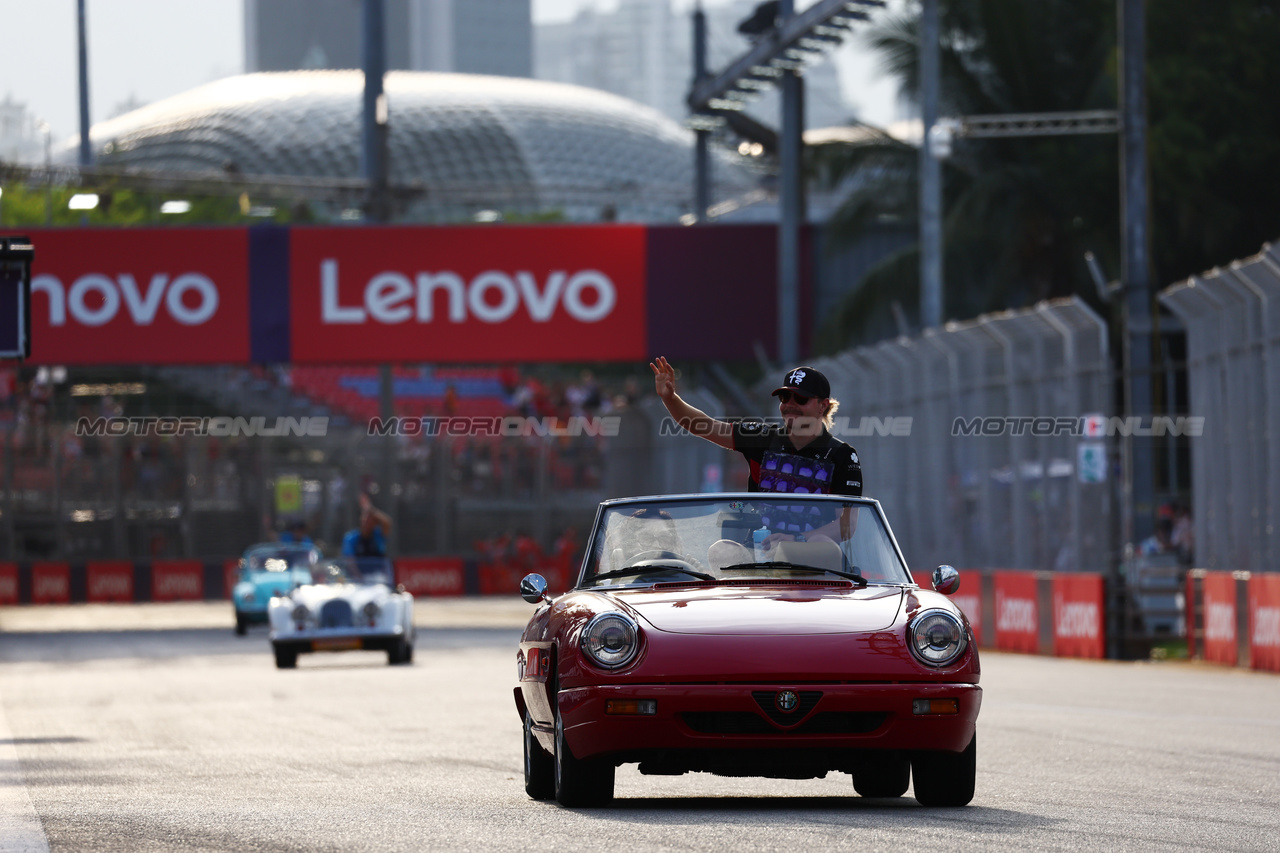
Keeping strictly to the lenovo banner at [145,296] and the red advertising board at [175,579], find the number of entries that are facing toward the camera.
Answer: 2

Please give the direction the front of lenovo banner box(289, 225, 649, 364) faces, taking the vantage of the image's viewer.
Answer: facing the viewer

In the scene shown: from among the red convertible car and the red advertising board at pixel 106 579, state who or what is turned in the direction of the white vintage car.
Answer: the red advertising board

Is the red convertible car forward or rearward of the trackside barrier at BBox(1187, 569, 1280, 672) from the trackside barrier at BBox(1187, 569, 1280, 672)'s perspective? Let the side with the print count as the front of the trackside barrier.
forward

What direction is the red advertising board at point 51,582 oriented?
toward the camera

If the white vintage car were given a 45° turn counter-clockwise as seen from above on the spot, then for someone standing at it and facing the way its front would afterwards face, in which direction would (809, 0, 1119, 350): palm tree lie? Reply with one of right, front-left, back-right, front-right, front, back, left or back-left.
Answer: left

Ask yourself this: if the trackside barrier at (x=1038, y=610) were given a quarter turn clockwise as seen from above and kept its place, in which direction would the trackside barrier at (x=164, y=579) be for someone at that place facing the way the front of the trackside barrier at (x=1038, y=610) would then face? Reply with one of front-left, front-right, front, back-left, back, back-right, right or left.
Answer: front

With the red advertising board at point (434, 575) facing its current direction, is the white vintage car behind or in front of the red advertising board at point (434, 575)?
in front

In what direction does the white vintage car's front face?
toward the camera

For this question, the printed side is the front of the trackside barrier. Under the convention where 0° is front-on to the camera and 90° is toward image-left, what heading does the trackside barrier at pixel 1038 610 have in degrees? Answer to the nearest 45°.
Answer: approximately 45°

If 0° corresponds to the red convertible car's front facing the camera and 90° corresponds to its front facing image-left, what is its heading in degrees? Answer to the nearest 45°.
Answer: approximately 0°
